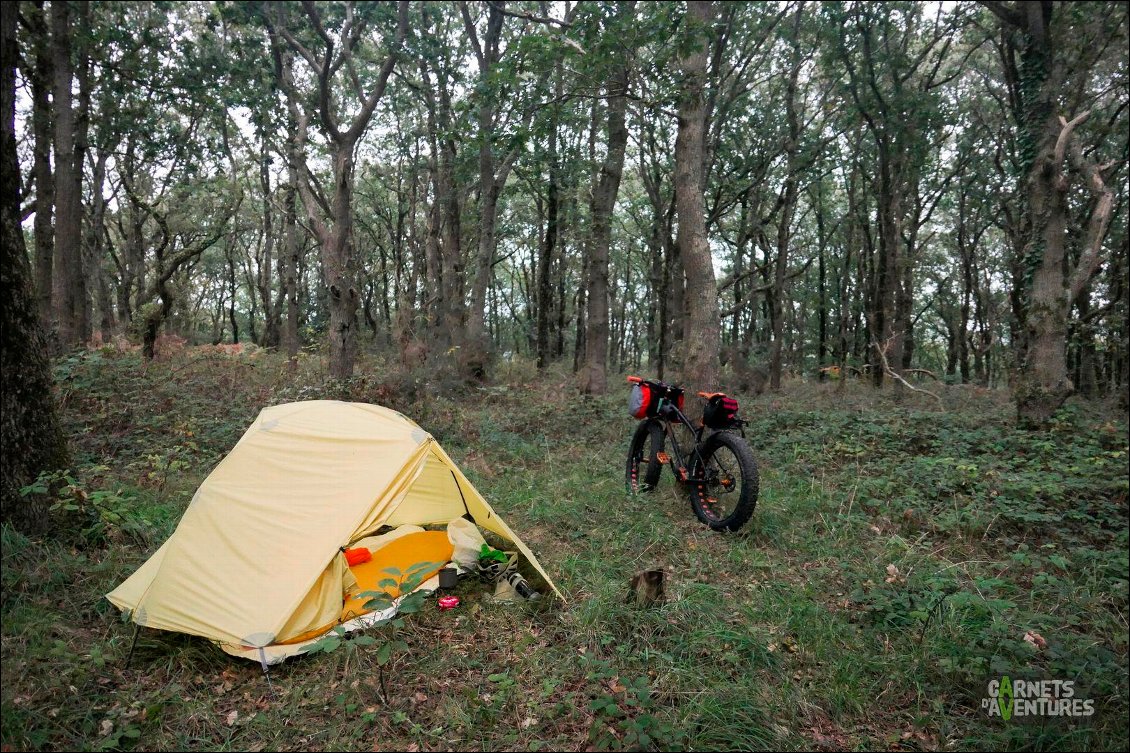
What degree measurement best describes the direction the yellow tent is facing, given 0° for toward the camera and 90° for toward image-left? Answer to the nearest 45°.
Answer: approximately 315°
